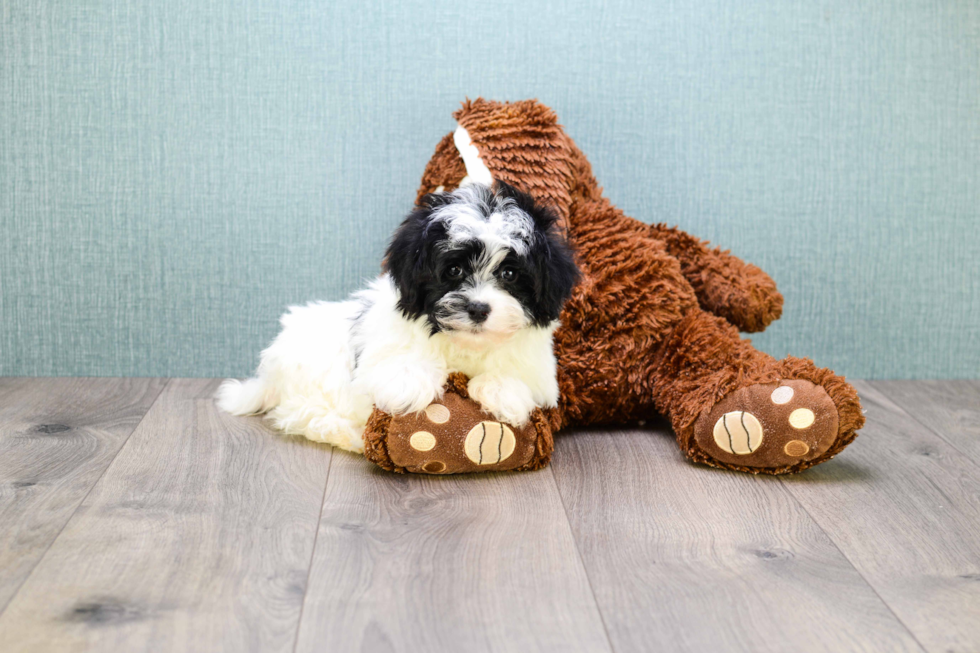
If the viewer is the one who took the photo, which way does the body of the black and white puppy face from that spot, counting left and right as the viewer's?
facing the viewer and to the right of the viewer

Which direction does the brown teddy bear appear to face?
toward the camera
